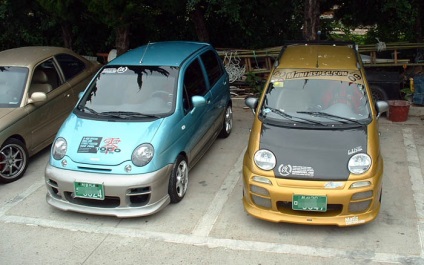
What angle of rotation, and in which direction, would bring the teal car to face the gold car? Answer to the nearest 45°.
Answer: approximately 90° to its left

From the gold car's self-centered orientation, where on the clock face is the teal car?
The teal car is roughly at 3 o'clock from the gold car.

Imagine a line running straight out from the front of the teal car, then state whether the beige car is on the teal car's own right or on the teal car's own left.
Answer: on the teal car's own right

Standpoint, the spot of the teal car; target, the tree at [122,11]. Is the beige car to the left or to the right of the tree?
left

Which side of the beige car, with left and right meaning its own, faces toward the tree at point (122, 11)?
back

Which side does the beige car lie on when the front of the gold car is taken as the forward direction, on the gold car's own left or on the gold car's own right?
on the gold car's own right

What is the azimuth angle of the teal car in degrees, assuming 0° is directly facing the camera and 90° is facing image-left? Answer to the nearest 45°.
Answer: approximately 45°
